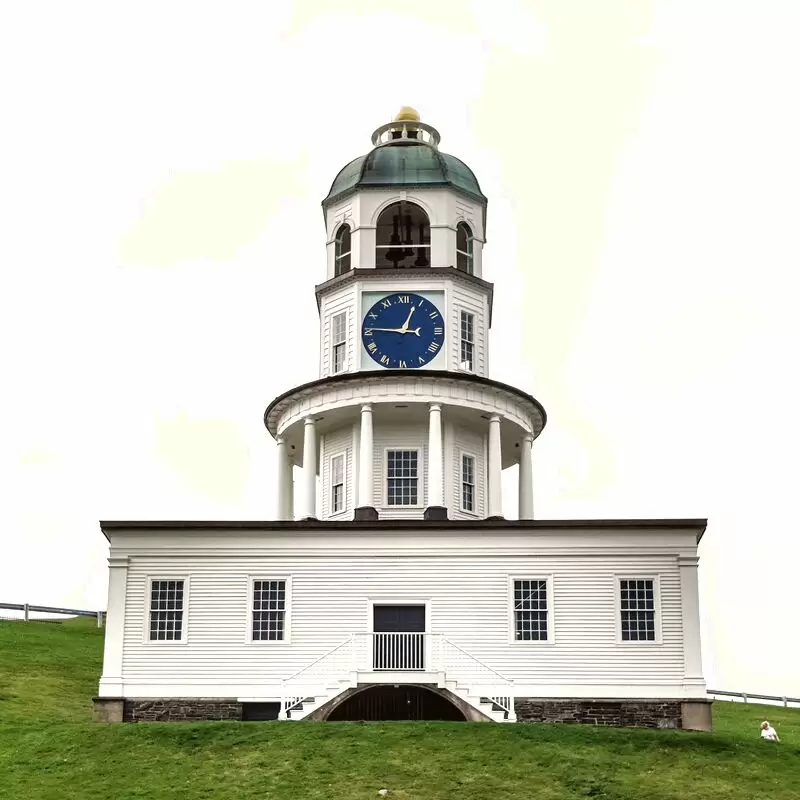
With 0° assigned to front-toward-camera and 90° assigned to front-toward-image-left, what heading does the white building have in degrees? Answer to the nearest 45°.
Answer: approximately 0°
